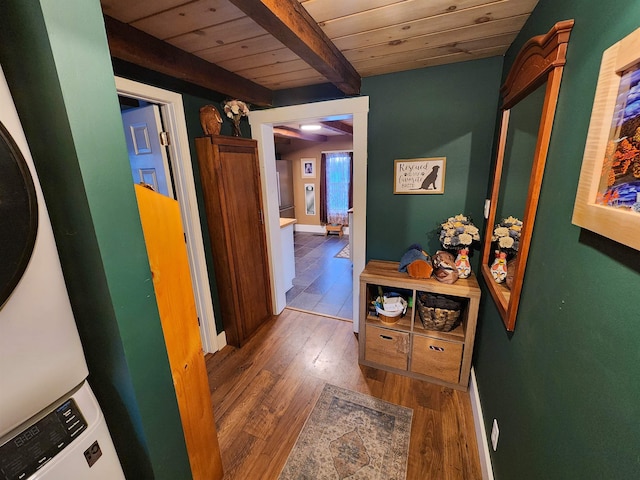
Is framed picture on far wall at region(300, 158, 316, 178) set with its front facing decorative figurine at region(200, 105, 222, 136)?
yes

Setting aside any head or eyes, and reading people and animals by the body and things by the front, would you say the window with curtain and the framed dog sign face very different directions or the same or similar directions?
same or similar directions

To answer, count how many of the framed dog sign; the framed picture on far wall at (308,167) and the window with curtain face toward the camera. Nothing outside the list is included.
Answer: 3

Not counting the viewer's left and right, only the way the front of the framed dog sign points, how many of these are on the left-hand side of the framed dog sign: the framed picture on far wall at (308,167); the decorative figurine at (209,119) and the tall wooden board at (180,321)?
0

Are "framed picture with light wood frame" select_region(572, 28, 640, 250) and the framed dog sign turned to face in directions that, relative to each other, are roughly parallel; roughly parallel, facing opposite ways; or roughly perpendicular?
roughly perpendicular

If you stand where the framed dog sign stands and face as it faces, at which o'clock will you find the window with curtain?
The window with curtain is roughly at 5 o'clock from the framed dog sign.

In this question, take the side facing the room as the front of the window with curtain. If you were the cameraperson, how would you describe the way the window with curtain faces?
facing the viewer

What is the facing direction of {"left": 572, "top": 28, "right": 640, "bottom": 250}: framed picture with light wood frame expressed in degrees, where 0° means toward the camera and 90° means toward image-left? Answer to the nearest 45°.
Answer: approximately 45°

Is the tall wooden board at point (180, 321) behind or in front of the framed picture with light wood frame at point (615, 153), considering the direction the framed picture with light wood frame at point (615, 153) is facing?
in front

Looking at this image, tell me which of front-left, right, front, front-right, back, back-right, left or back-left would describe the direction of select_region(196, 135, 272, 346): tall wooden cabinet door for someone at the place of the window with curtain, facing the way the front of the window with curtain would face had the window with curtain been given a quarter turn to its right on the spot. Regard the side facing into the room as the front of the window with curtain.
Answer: left

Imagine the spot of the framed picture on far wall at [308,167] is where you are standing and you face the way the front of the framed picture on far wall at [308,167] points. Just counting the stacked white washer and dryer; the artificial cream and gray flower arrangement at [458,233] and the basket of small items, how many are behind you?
0

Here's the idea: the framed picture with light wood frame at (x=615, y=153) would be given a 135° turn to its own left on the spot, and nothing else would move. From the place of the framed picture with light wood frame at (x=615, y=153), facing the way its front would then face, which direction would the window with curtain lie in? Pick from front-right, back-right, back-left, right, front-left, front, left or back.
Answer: back-left

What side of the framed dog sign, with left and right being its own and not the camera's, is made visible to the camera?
front
